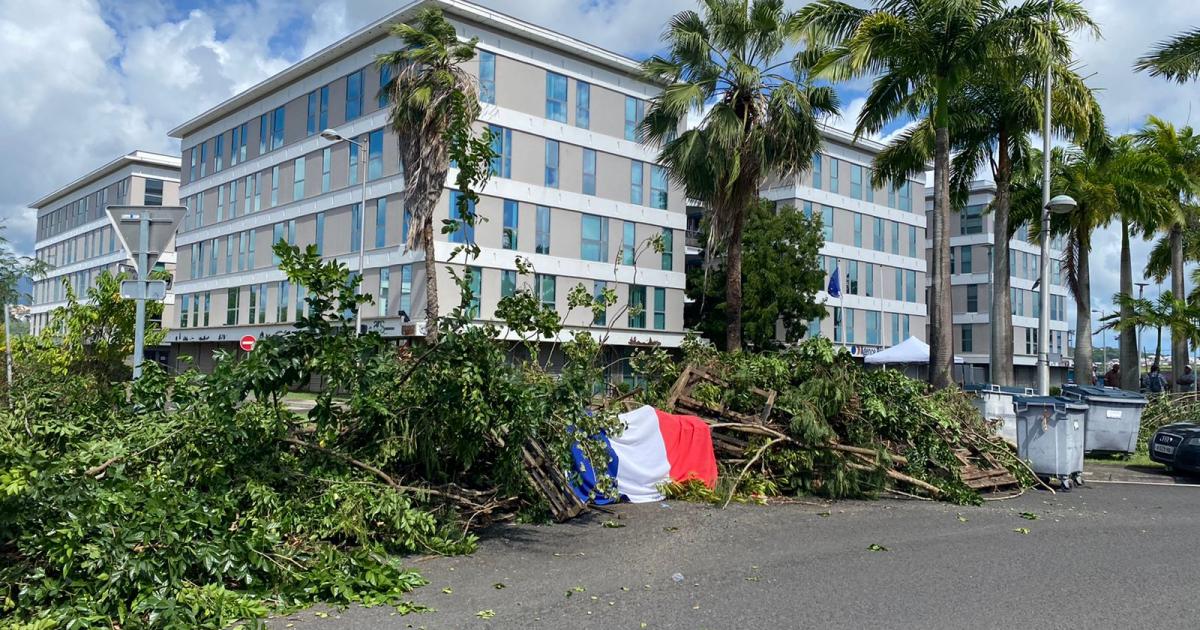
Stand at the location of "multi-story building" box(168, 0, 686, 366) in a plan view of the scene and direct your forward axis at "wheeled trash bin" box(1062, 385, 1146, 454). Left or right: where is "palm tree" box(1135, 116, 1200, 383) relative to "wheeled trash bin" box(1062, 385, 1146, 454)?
left

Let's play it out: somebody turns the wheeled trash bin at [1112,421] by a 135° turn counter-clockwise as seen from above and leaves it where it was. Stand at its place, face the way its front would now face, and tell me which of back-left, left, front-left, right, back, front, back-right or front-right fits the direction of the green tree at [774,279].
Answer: left

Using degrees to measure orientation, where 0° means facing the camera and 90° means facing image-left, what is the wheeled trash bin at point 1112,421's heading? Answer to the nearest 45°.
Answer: approximately 0°

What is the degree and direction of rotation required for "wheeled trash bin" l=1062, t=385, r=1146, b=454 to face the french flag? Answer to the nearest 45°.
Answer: approximately 45° to its right
